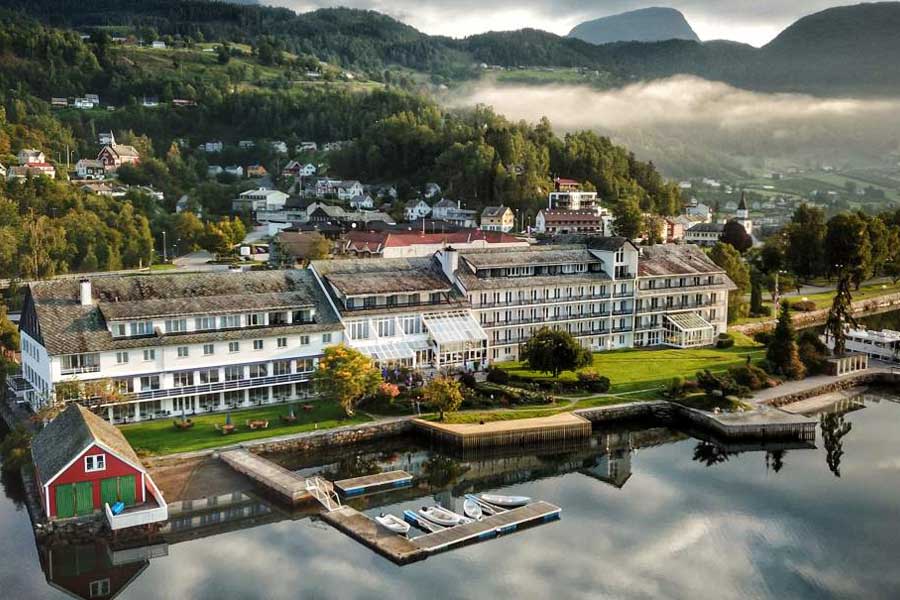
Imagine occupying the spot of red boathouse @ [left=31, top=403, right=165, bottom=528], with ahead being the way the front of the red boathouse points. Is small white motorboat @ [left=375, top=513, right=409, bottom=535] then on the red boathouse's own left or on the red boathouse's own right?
on the red boathouse's own left

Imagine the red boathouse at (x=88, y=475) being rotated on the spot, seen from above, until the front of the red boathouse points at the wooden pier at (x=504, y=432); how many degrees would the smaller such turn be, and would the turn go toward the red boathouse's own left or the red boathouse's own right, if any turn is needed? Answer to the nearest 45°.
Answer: approximately 90° to the red boathouse's own left

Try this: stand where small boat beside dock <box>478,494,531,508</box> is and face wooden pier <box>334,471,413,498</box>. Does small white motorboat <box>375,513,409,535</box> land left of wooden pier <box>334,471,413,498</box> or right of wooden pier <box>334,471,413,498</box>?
left

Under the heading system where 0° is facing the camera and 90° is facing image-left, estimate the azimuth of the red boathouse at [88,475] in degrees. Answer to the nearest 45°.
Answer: approximately 0°

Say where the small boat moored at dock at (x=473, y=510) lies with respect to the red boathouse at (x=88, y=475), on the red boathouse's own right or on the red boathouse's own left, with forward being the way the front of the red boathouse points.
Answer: on the red boathouse's own left

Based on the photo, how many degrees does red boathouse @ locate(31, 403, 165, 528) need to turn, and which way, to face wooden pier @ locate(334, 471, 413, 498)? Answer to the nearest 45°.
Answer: approximately 90° to its left

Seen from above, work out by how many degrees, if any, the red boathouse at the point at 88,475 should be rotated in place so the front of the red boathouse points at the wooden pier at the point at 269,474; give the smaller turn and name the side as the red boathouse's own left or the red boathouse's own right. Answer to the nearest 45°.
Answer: approximately 90° to the red boathouse's own left

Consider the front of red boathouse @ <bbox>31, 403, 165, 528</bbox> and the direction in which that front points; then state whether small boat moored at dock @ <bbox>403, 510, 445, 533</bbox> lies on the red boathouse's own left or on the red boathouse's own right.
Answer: on the red boathouse's own left

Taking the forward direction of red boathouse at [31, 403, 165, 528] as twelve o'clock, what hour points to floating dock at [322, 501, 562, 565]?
The floating dock is roughly at 10 o'clock from the red boathouse.
